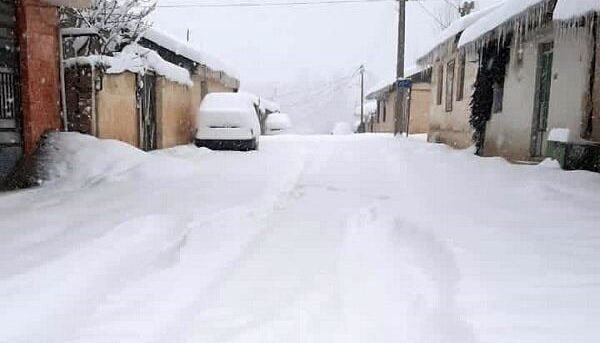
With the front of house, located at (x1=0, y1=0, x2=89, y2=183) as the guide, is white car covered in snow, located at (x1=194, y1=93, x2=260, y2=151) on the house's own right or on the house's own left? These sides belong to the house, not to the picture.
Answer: on the house's own left

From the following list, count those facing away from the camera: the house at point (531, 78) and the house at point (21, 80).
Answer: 0

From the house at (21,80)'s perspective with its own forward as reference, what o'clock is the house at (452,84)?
the house at (452,84) is roughly at 10 o'clock from the house at (21,80).

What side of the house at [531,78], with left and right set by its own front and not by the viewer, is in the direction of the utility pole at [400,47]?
right

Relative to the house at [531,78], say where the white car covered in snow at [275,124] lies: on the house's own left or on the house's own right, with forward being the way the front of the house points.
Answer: on the house's own right

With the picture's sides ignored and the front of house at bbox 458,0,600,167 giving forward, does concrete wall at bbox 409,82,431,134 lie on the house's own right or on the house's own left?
on the house's own right

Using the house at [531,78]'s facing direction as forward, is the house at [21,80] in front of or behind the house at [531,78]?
in front

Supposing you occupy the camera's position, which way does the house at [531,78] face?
facing the viewer and to the left of the viewer

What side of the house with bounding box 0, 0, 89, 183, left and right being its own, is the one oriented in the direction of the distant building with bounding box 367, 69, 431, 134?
left

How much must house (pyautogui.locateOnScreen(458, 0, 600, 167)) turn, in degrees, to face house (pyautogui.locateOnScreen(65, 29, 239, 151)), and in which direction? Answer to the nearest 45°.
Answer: approximately 45° to its right

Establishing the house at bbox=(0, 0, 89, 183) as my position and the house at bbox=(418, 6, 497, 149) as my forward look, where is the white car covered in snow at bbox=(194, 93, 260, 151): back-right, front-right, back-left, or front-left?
front-left

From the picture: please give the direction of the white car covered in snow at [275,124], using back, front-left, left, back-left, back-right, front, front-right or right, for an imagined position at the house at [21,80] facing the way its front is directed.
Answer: left

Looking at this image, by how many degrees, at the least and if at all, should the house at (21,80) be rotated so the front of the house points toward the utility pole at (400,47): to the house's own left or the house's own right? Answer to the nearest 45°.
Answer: approximately 90° to the house's own left

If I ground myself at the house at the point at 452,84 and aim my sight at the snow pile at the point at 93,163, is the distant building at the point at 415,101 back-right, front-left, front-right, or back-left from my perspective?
back-right

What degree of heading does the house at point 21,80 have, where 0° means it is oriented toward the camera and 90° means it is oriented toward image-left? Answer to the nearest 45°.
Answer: approximately 315°
